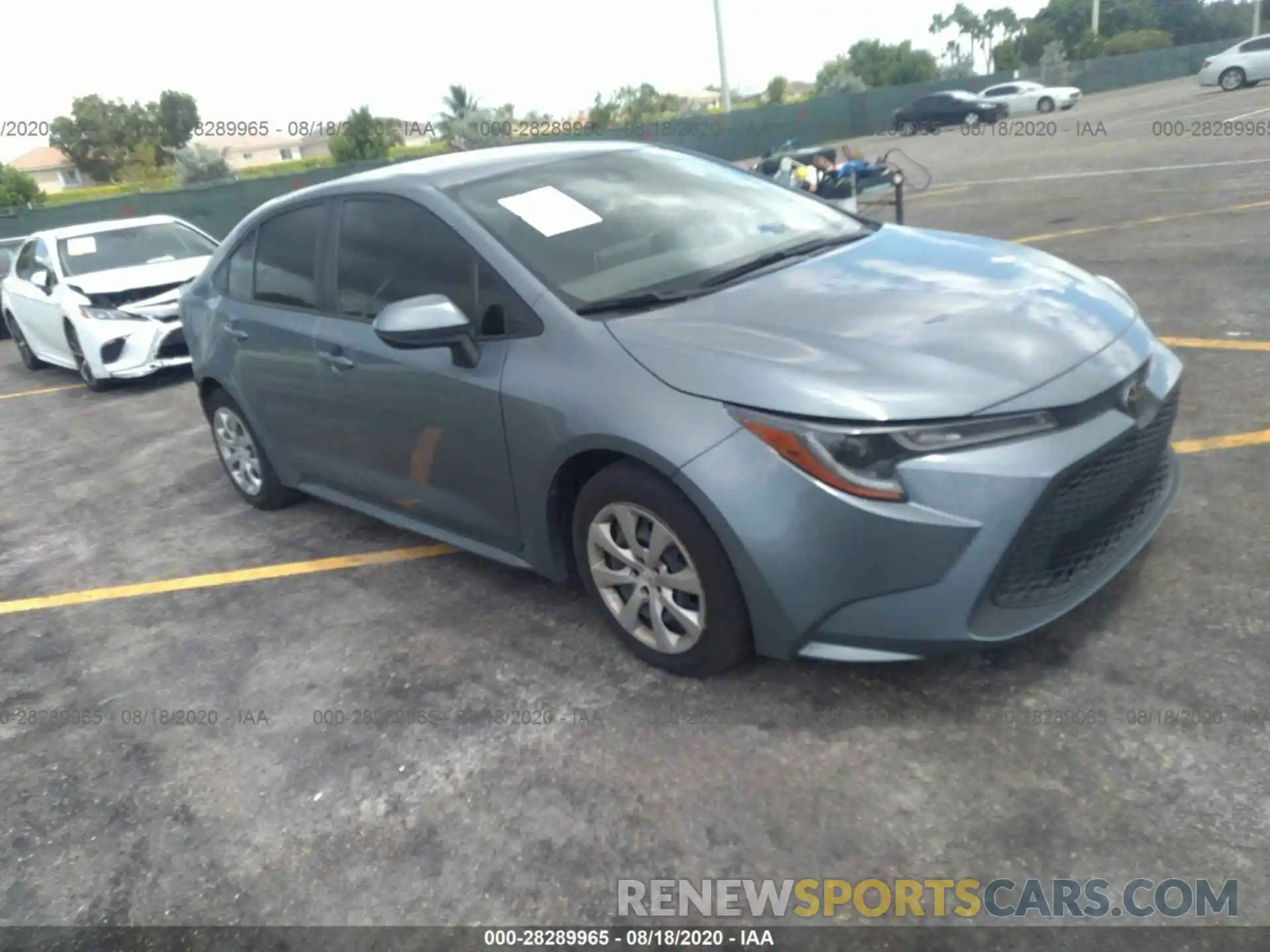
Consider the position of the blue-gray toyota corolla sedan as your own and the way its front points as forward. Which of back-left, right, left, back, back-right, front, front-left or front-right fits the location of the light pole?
back-left

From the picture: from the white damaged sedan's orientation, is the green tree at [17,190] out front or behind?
behind

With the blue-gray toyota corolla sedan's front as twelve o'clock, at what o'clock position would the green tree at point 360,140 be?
The green tree is roughly at 7 o'clock from the blue-gray toyota corolla sedan.

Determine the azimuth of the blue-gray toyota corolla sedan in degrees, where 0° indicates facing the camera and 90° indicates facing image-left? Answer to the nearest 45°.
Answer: approximately 315°

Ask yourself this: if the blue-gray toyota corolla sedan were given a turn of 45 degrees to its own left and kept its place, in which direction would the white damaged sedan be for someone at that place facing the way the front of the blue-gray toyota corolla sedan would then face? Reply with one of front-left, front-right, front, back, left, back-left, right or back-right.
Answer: back-left

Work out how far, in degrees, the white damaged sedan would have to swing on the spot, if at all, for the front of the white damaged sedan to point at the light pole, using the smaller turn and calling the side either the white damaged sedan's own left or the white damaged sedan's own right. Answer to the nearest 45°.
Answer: approximately 90° to the white damaged sedan's own left

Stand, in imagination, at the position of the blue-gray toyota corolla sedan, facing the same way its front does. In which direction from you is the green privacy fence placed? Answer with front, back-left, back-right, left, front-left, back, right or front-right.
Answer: back-left

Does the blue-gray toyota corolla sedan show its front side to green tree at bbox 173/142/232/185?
no

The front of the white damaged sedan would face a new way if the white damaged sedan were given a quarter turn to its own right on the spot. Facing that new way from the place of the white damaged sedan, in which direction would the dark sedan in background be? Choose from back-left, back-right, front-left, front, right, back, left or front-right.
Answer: back

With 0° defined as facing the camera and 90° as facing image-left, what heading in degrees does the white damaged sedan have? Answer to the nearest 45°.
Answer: approximately 315°
